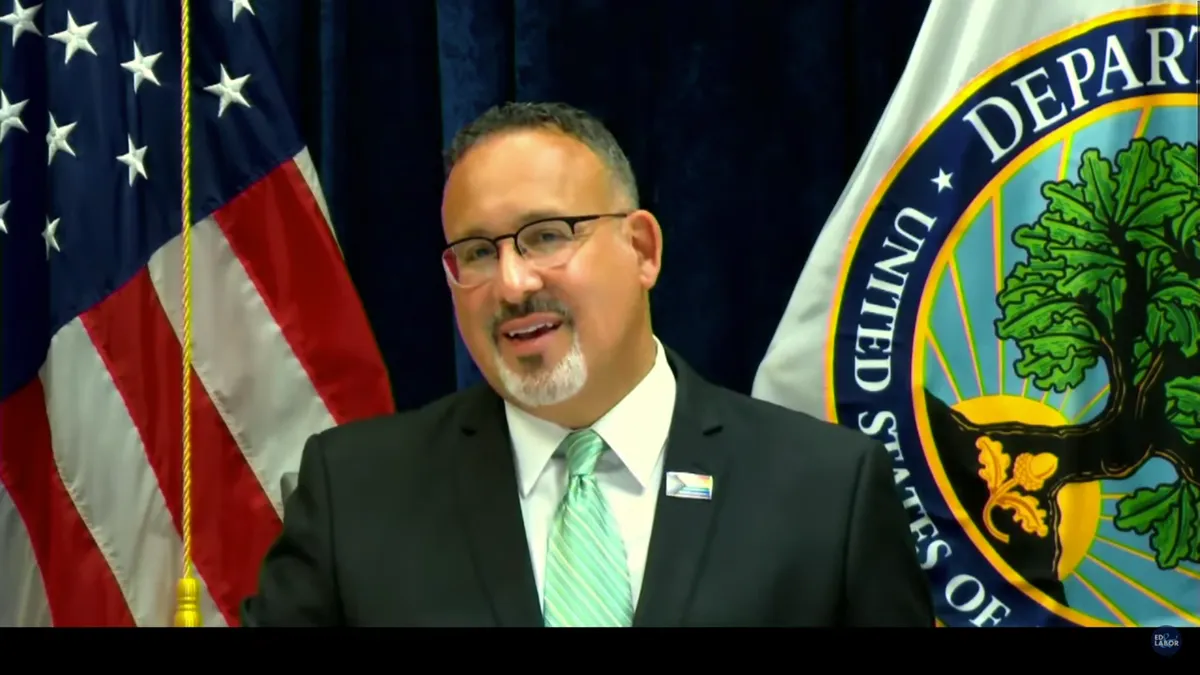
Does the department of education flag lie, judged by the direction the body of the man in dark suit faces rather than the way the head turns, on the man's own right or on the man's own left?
on the man's own left

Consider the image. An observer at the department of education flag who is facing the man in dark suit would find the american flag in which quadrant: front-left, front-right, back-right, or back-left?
front-right

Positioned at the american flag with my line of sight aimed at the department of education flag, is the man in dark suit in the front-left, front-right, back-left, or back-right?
front-right

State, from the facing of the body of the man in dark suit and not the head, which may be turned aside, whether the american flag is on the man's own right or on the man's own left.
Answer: on the man's own right

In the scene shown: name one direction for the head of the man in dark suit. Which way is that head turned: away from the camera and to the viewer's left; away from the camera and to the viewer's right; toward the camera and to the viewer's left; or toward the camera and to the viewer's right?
toward the camera and to the viewer's left

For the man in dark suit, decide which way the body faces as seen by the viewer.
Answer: toward the camera
